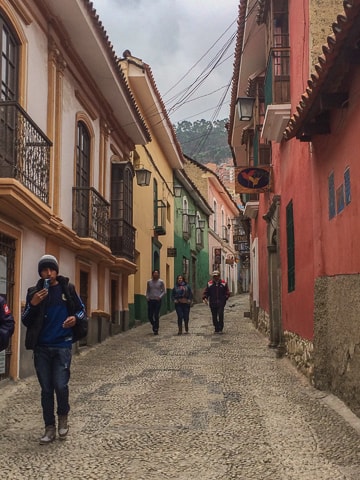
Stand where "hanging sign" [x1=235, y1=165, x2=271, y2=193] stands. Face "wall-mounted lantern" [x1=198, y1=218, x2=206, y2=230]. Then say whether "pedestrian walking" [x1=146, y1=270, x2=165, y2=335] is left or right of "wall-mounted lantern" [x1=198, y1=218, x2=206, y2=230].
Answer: left

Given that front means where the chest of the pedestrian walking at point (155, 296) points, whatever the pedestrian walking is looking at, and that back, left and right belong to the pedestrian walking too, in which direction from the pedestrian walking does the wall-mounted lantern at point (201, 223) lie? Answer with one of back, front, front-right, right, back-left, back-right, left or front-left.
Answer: back

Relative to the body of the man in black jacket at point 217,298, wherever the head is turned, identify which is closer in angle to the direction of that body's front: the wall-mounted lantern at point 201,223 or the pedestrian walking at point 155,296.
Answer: the pedestrian walking
